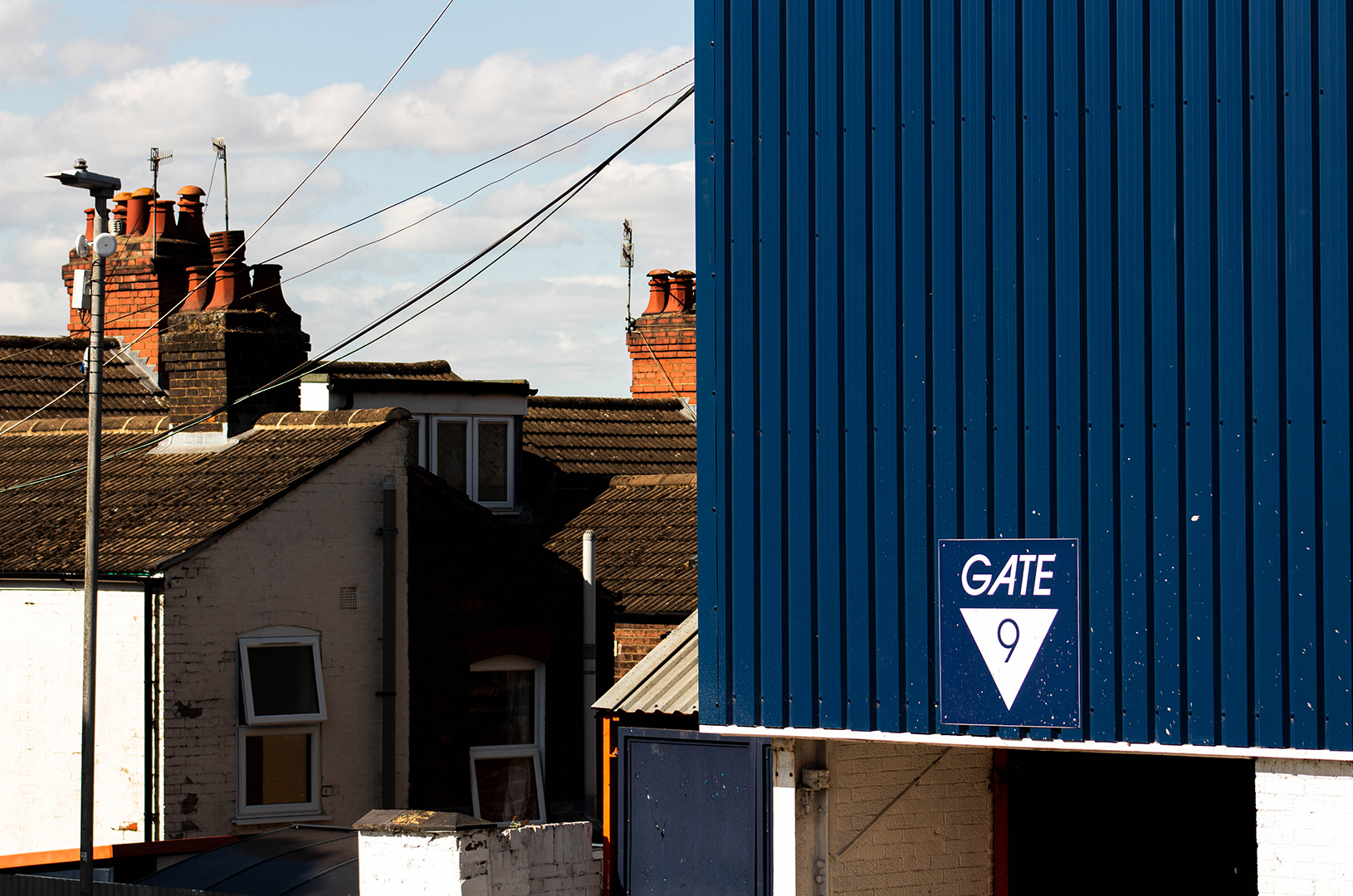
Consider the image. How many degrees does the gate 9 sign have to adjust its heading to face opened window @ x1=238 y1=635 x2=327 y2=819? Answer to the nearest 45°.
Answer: approximately 135° to its right

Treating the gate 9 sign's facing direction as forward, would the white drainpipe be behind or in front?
behind

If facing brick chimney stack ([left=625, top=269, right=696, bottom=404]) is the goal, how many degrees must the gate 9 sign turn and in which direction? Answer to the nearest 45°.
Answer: approximately 180°

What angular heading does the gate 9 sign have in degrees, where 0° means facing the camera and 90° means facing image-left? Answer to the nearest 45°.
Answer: approximately 0°
